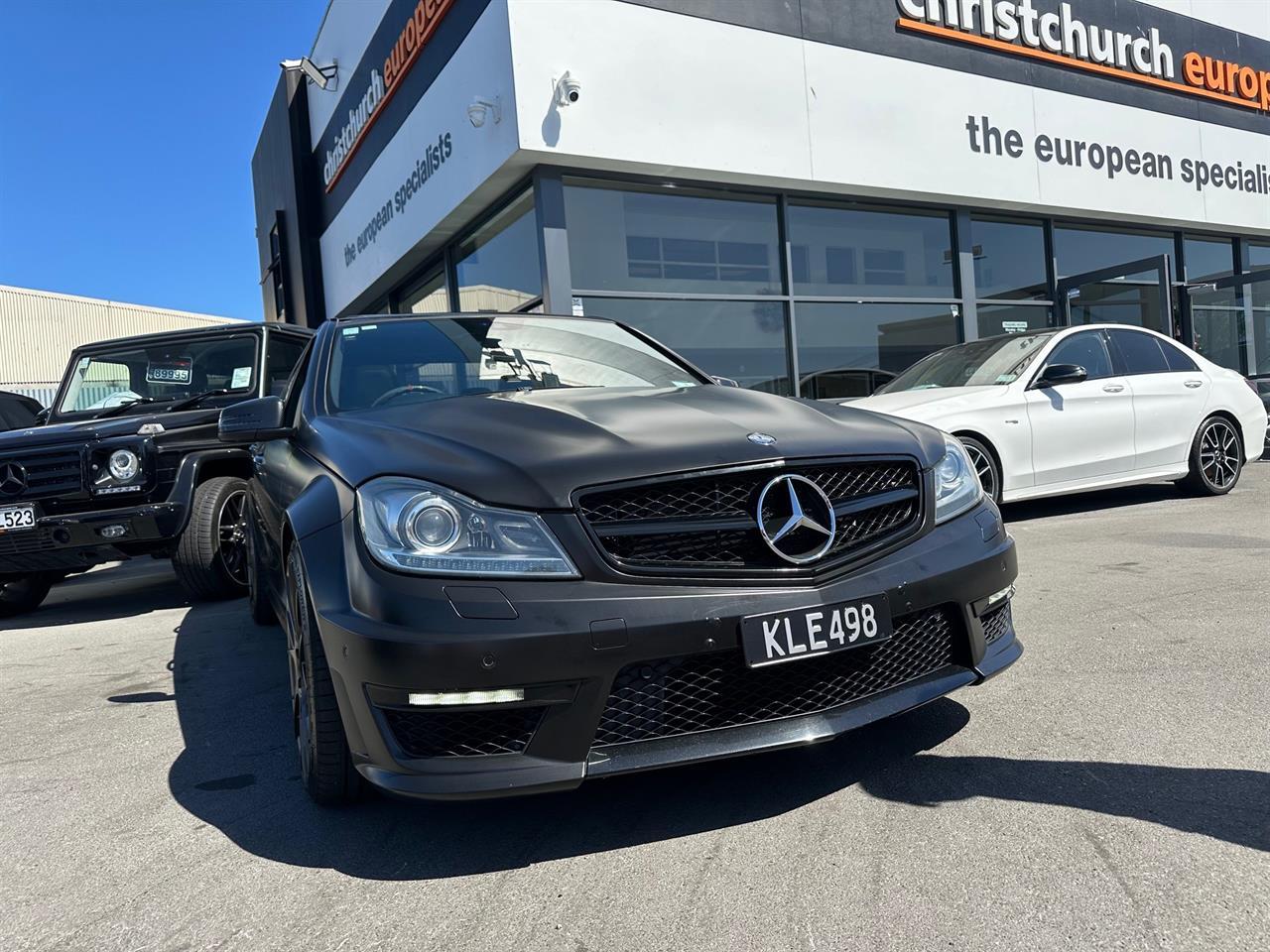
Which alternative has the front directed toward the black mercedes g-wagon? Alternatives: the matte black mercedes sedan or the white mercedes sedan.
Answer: the white mercedes sedan

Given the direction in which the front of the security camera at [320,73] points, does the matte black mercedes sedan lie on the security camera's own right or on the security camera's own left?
on the security camera's own left

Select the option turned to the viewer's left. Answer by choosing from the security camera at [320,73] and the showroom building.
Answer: the security camera

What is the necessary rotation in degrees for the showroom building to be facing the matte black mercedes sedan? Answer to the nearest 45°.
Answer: approximately 45° to its right

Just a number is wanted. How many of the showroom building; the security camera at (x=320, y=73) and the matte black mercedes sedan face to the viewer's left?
1

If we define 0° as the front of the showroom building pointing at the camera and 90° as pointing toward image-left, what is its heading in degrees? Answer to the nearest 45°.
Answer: approximately 315°

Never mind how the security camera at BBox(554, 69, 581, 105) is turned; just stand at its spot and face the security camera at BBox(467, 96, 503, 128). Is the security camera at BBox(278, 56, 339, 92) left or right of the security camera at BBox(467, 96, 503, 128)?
right

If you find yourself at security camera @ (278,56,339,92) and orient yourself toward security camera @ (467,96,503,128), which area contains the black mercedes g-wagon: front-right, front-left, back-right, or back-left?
front-right

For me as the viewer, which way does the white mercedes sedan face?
facing the viewer and to the left of the viewer

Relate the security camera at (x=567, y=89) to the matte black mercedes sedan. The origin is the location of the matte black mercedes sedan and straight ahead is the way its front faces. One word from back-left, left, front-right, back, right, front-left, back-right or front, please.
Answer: back-left

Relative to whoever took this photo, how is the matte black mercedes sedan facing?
facing the viewer and to the right of the viewer

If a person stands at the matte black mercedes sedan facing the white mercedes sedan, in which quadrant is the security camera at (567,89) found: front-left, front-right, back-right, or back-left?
front-left

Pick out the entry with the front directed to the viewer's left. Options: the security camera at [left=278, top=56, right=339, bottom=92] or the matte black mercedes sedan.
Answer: the security camera

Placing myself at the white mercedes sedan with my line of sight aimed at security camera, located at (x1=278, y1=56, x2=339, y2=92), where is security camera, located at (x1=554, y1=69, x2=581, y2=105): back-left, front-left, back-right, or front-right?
front-left

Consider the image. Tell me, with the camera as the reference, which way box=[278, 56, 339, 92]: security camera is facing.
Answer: facing to the left of the viewer

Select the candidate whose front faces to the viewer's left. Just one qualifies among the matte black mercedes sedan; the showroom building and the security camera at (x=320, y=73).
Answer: the security camera
